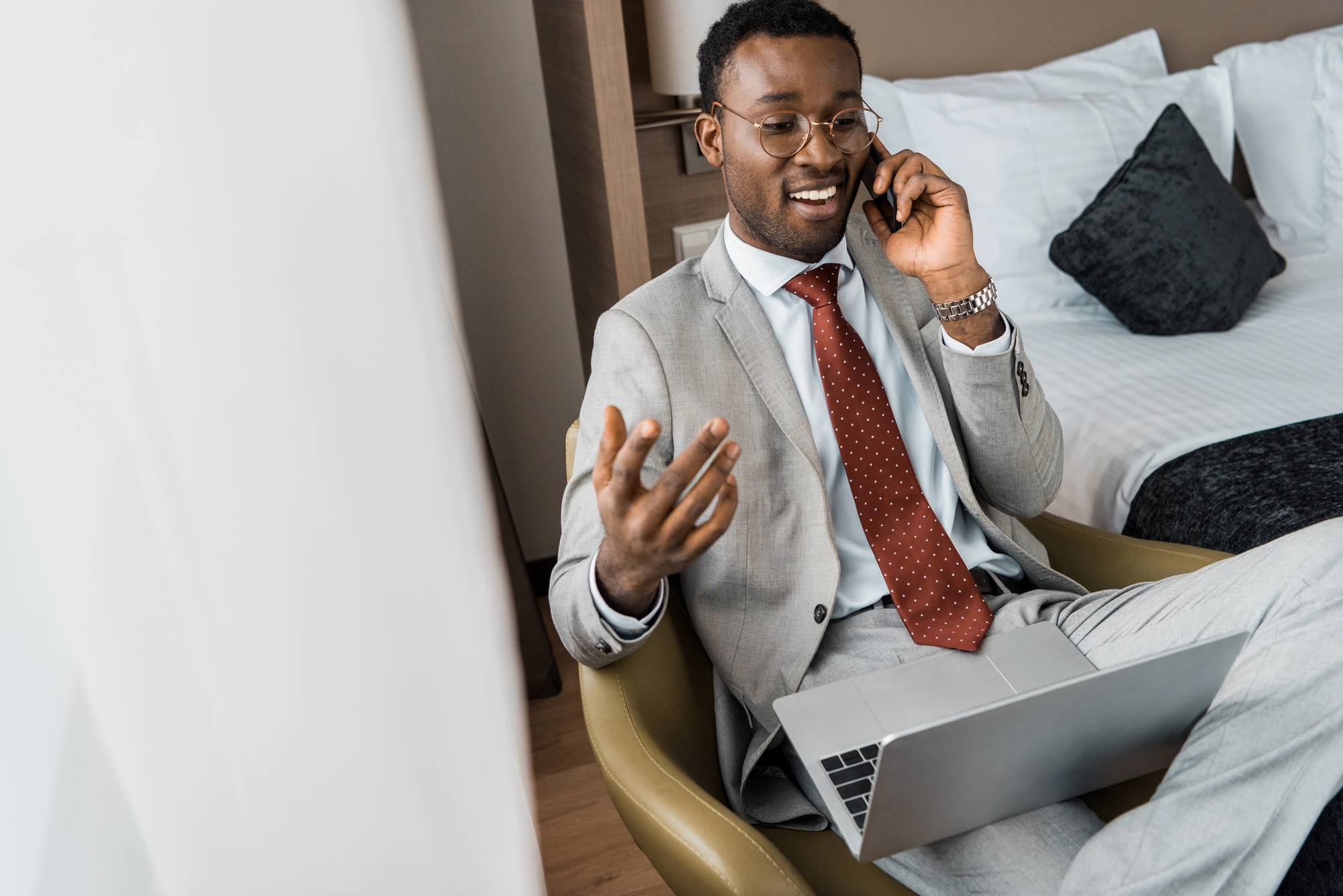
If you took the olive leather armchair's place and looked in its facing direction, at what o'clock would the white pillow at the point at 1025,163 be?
The white pillow is roughly at 8 o'clock from the olive leather armchair.

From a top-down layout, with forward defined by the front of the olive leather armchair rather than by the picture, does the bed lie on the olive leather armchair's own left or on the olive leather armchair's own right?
on the olive leather armchair's own left

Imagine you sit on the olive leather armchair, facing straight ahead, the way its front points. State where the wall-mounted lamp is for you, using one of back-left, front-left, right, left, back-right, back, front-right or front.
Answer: back-left

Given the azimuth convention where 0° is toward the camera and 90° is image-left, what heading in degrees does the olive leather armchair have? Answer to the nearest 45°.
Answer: approximately 315°

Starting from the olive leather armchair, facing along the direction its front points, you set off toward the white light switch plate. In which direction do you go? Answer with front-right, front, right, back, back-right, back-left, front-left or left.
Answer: back-left

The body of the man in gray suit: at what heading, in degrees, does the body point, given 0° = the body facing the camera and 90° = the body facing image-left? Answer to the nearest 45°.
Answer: approximately 315°

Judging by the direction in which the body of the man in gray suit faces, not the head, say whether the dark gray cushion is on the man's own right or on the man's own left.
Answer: on the man's own left

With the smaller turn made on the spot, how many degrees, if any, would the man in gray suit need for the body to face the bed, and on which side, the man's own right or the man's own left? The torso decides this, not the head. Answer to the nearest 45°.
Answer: approximately 90° to the man's own left

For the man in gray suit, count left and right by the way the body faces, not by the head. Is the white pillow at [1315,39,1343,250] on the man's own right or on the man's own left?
on the man's own left
